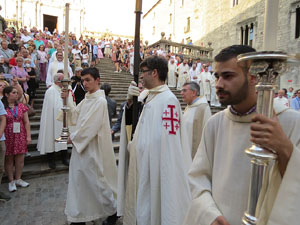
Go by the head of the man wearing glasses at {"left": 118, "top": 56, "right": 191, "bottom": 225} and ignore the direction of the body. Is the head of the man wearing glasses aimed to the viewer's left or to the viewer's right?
to the viewer's left

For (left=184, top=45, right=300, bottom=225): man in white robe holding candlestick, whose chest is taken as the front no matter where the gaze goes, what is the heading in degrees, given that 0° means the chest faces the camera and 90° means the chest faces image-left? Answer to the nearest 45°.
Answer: approximately 45°

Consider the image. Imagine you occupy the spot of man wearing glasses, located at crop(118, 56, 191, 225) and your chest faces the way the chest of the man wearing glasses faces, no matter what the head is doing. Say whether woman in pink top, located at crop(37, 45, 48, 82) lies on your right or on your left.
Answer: on your right

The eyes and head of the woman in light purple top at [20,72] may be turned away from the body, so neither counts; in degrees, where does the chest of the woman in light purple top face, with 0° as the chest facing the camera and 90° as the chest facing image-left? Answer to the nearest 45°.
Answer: approximately 315°

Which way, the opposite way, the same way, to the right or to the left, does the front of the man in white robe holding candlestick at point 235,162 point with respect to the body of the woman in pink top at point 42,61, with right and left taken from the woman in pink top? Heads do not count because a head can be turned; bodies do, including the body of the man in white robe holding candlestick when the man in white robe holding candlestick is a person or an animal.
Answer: to the right

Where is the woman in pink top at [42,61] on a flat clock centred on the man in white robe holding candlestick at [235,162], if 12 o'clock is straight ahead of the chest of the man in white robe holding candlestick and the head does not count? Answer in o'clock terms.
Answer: The woman in pink top is roughly at 3 o'clock from the man in white robe holding candlestick.

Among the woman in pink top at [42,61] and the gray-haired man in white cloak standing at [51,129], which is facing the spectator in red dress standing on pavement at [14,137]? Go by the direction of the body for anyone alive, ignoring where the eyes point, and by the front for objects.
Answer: the woman in pink top

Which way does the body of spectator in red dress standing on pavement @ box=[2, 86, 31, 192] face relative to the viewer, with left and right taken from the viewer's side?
facing the viewer and to the right of the viewer
